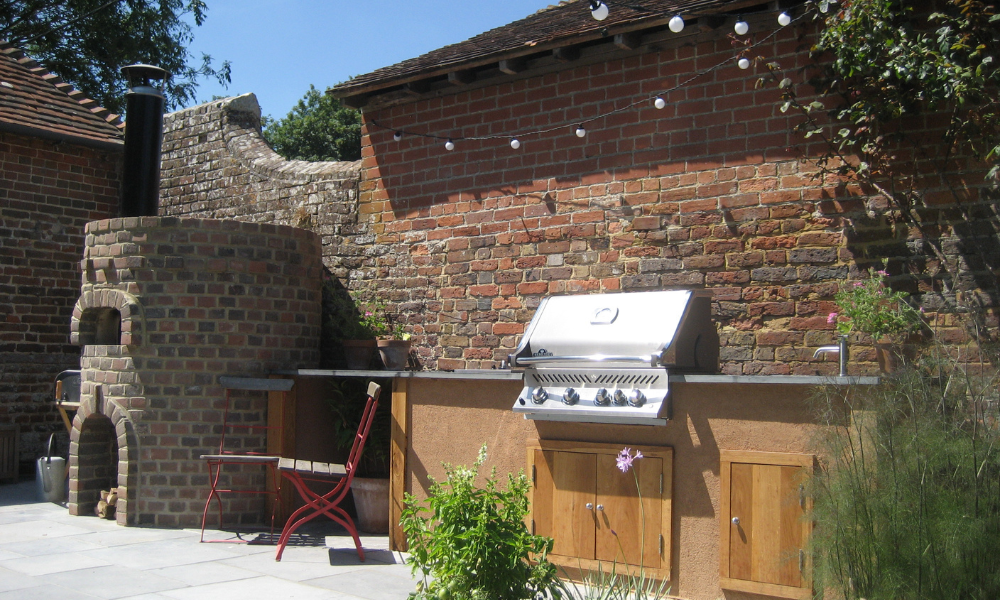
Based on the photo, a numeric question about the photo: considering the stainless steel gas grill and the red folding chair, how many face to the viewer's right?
0

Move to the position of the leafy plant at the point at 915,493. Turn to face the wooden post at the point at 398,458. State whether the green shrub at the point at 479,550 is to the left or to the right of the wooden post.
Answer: left

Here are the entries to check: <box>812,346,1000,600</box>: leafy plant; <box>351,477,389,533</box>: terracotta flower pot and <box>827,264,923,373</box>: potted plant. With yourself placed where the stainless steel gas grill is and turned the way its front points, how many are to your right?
1

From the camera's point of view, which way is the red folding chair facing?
to the viewer's left

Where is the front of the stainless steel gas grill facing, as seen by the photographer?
facing the viewer and to the left of the viewer

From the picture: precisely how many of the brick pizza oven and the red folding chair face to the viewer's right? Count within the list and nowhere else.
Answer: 0

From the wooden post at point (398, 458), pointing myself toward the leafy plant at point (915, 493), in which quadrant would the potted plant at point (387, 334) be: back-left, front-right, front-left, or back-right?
back-left

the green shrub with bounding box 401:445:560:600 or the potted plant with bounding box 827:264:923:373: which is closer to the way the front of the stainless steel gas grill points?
the green shrub

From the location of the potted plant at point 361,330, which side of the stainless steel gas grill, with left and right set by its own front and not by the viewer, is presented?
right

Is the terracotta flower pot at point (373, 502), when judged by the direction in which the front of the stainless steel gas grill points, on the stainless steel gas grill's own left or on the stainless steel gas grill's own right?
on the stainless steel gas grill's own right

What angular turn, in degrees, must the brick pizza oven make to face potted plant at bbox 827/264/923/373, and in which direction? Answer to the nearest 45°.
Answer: approximately 90° to its left

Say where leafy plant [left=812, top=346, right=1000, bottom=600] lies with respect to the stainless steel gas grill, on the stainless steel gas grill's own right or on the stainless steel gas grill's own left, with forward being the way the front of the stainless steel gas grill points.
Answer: on the stainless steel gas grill's own left

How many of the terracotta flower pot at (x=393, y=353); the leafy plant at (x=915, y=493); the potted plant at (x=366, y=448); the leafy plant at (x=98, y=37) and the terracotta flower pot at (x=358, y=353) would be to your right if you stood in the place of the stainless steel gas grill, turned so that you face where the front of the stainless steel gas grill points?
4

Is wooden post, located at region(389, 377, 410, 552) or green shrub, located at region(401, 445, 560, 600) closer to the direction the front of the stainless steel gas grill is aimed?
the green shrub

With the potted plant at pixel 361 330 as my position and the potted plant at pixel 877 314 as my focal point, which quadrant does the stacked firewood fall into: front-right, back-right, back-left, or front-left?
back-right

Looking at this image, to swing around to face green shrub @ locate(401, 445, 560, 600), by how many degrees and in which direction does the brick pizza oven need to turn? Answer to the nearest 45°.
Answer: approximately 45° to its left

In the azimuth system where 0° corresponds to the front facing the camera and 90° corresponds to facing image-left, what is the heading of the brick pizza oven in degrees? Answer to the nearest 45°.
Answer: approximately 45°

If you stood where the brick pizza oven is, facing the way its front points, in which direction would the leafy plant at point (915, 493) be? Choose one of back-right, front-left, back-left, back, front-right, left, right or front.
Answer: left
